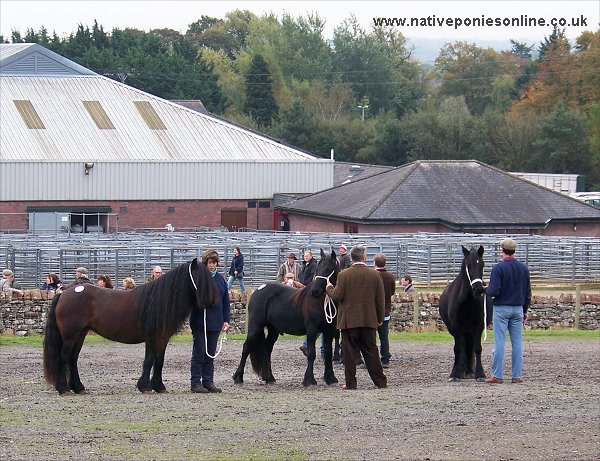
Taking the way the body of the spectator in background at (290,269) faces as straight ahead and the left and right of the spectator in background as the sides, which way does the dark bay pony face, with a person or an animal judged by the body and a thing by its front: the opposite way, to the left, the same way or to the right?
to the left

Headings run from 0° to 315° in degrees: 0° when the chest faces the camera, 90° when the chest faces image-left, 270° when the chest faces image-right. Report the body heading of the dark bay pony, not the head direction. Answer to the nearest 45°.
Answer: approximately 270°

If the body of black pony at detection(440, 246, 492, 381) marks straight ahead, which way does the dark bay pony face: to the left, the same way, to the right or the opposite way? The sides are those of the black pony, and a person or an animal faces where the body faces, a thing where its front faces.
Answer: to the left

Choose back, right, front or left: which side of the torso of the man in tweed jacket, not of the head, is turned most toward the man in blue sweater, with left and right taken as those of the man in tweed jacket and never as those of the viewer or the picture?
right

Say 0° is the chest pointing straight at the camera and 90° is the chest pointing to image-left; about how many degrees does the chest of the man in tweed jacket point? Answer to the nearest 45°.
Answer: approximately 180°

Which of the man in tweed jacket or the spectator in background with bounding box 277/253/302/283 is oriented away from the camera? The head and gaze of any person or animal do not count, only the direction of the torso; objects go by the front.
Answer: the man in tweed jacket

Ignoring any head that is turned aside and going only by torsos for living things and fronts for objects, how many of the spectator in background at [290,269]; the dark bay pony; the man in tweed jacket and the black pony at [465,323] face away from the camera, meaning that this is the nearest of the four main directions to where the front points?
1

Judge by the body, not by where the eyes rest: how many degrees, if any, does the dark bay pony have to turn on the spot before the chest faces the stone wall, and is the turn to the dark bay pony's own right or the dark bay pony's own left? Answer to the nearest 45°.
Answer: approximately 45° to the dark bay pony's own left

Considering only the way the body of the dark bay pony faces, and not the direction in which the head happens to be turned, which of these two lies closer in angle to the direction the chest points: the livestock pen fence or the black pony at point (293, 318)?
the black pony

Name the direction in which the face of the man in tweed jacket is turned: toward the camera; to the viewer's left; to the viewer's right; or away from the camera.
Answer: away from the camera

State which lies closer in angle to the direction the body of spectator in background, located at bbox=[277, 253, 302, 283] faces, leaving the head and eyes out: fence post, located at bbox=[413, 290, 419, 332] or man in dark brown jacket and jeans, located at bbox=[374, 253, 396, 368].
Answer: the man in dark brown jacket and jeans

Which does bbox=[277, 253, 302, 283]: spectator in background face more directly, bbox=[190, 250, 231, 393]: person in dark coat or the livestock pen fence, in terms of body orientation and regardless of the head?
the person in dark coat

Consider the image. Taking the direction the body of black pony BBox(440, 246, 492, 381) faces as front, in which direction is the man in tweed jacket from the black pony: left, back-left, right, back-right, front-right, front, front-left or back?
front-right
